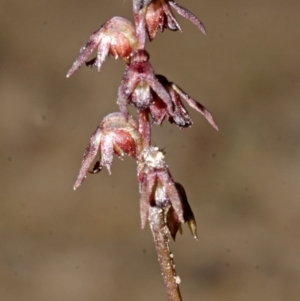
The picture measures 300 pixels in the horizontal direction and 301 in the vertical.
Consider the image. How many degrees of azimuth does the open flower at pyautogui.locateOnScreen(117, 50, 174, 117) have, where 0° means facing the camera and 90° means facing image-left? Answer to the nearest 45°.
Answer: approximately 0°
